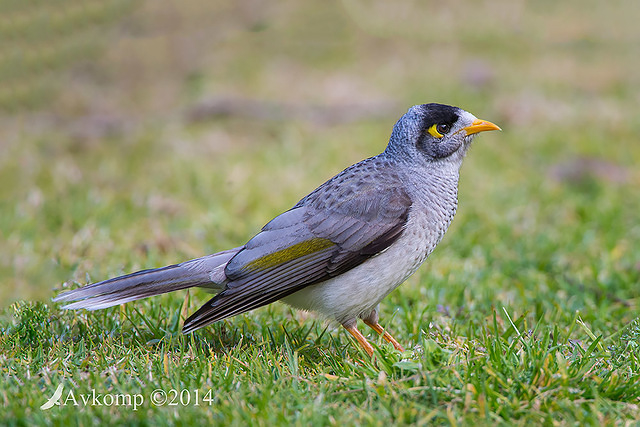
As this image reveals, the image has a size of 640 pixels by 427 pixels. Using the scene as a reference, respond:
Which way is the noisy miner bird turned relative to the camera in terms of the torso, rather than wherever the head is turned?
to the viewer's right
